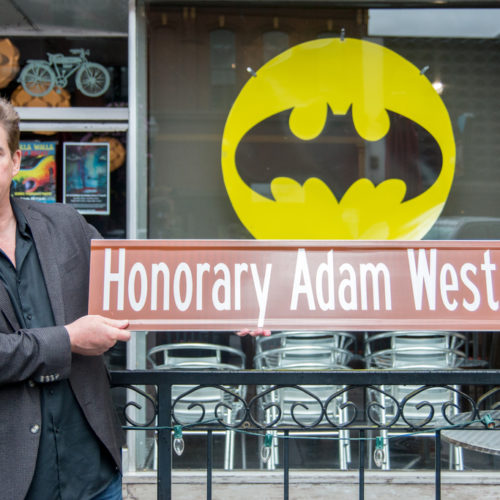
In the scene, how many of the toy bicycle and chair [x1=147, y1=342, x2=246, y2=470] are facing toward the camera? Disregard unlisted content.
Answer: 1

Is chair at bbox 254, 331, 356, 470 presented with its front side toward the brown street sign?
yes

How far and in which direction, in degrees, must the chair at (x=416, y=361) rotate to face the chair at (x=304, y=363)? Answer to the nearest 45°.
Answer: approximately 90° to its right

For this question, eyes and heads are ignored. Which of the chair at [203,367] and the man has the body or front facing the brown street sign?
the chair
